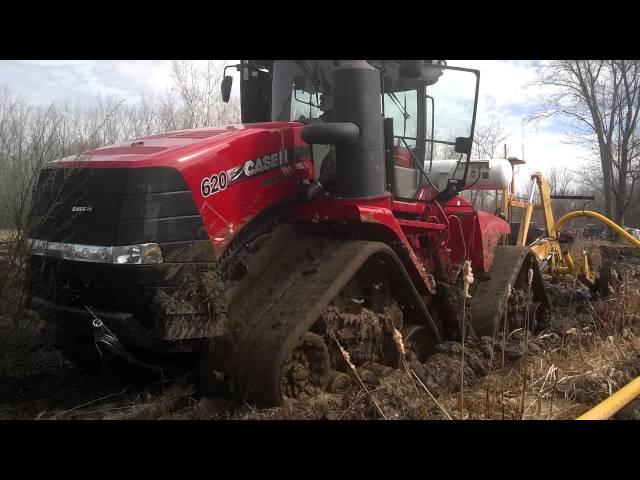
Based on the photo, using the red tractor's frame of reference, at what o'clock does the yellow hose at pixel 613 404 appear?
The yellow hose is roughly at 8 o'clock from the red tractor.

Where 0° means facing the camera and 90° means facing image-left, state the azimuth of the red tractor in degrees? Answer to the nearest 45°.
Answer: approximately 45°
